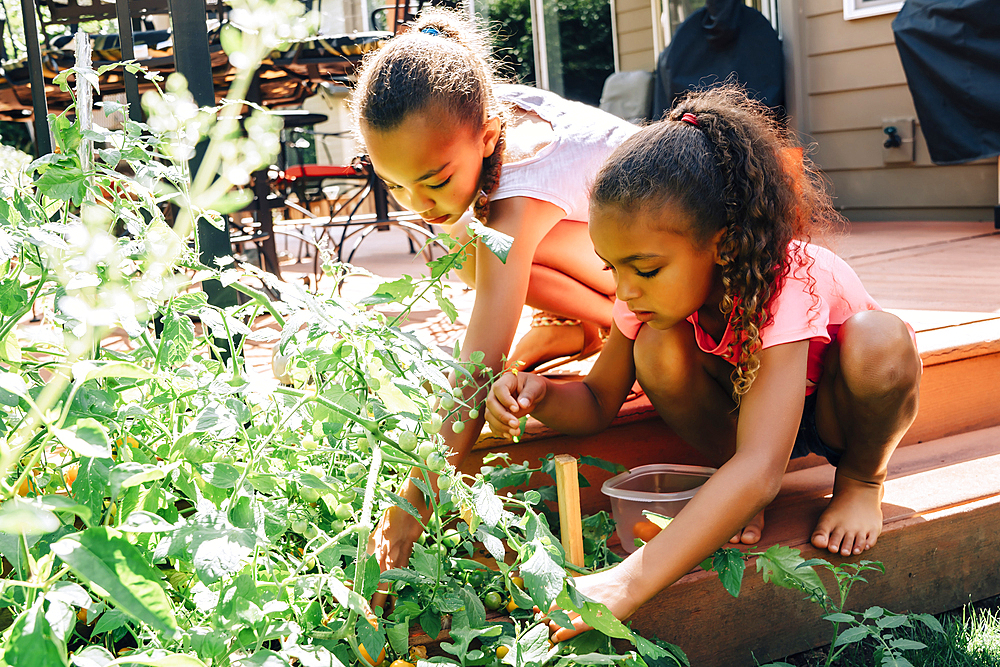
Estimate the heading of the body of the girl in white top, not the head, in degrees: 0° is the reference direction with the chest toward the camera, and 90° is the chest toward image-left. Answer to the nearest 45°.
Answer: approximately 45°

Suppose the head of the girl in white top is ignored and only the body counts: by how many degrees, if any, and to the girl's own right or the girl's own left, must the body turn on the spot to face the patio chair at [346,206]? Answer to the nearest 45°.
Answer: approximately 135° to the girl's own right

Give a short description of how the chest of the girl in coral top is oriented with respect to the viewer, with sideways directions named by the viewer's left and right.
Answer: facing the viewer and to the left of the viewer

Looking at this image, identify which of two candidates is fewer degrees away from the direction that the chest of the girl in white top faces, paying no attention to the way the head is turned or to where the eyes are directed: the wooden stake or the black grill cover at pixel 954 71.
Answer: the wooden stake

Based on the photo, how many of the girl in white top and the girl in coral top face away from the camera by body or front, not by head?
0

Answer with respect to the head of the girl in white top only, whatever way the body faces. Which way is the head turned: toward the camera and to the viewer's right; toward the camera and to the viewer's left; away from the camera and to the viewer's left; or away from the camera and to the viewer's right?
toward the camera and to the viewer's left

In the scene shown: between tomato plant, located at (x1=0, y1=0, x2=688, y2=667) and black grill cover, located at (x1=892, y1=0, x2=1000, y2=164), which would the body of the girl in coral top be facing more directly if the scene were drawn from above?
the tomato plant

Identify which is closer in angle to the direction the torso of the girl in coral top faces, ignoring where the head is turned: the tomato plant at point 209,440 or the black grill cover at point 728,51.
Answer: the tomato plant

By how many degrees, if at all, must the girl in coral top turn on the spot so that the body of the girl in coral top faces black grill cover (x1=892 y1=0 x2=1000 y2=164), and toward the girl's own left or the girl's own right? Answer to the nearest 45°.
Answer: approximately 135° to the girl's own right
